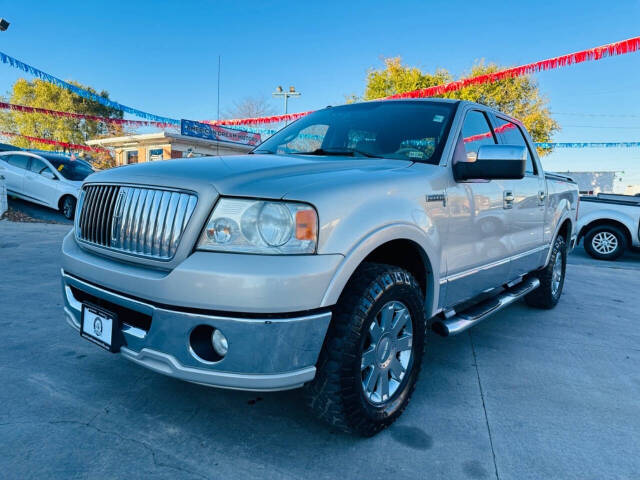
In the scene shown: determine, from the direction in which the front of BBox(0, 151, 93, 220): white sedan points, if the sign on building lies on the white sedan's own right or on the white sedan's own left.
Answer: on the white sedan's own left

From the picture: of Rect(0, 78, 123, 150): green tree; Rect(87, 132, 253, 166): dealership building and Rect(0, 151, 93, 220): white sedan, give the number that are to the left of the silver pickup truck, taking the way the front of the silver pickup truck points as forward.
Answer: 0

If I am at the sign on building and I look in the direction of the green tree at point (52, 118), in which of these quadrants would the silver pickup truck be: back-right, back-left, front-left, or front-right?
back-left

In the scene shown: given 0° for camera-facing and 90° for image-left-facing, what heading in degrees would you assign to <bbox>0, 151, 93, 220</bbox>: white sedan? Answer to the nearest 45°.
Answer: approximately 315°

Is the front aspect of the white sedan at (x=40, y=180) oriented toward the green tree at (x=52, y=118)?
no

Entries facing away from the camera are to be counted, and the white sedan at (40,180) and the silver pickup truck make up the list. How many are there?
0

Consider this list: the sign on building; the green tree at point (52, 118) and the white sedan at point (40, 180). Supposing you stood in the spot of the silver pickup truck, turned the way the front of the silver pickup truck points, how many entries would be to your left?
0

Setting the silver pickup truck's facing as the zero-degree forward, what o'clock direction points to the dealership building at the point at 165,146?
The dealership building is roughly at 4 o'clock from the silver pickup truck.

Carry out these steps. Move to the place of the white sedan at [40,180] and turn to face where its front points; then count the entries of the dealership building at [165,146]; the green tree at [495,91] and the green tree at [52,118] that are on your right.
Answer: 0

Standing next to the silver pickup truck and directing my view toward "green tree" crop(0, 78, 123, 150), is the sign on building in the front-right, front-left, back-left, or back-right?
front-right

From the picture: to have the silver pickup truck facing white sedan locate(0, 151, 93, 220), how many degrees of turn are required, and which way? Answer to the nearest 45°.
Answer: approximately 90° to its right

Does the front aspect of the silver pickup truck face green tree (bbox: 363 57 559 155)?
no

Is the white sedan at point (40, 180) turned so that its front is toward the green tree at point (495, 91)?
no

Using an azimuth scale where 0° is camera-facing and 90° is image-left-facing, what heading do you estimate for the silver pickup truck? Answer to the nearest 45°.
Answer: approximately 45°
